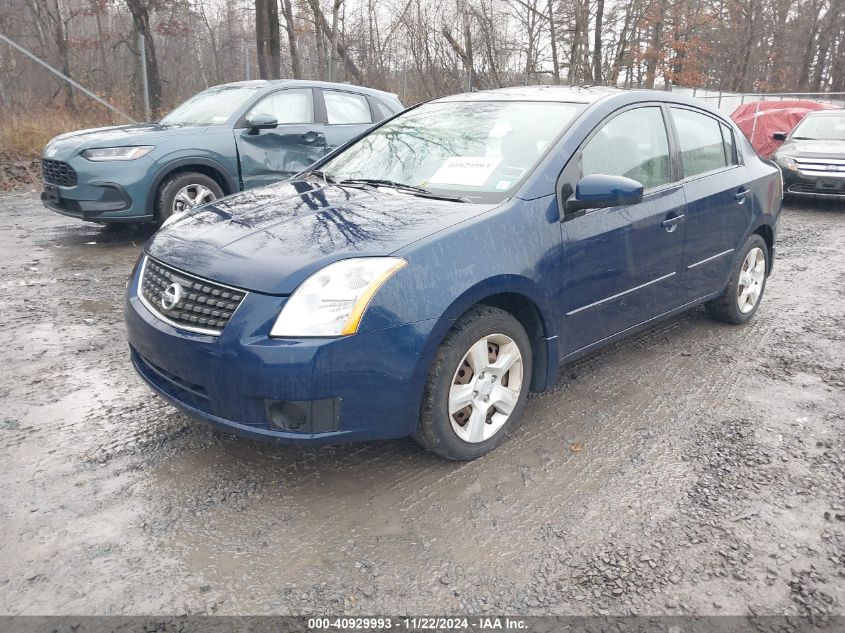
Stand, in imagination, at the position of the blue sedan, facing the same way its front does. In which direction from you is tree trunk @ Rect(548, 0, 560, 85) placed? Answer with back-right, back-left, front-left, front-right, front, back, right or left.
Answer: back-right

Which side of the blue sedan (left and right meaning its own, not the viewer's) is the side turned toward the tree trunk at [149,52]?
right

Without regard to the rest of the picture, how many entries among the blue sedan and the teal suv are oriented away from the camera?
0

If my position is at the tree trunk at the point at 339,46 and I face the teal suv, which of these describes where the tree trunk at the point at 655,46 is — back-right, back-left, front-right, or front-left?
back-left

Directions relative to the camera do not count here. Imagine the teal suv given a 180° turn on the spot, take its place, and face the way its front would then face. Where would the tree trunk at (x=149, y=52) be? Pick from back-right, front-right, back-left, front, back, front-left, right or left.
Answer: front-left

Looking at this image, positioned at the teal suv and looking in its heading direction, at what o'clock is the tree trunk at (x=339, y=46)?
The tree trunk is roughly at 5 o'clock from the teal suv.

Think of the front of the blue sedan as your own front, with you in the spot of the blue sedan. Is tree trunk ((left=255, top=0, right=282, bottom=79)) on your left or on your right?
on your right

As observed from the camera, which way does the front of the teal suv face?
facing the viewer and to the left of the viewer

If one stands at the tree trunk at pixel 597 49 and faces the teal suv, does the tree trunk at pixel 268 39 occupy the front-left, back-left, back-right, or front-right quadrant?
front-right

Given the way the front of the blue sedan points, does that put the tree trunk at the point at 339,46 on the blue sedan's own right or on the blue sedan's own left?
on the blue sedan's own right

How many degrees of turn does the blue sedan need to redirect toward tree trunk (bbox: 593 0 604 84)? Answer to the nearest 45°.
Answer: approximately 135° to its right

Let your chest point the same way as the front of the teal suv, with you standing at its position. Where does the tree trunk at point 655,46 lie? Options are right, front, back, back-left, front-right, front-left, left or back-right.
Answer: back

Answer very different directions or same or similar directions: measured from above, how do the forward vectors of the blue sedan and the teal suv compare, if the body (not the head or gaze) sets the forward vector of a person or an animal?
same or similar directions
